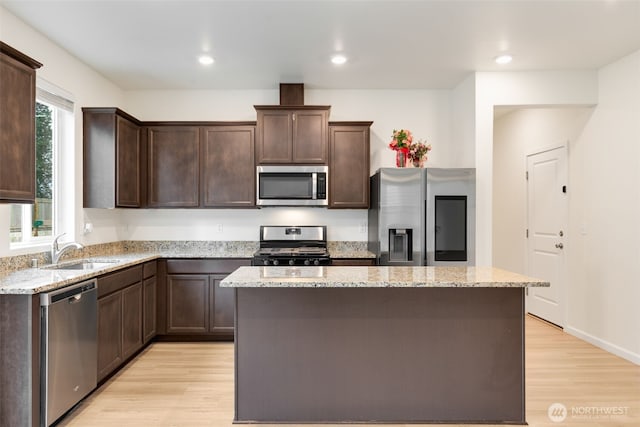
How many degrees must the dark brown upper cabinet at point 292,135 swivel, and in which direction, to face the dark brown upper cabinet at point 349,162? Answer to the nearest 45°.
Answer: approximately 90° to its left

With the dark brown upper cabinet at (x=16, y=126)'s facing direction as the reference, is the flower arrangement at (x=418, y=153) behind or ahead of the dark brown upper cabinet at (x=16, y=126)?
ahead

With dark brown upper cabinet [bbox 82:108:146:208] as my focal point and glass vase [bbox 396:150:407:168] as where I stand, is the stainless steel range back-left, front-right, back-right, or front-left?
front-right

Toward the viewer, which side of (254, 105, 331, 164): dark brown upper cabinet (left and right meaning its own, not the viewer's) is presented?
front

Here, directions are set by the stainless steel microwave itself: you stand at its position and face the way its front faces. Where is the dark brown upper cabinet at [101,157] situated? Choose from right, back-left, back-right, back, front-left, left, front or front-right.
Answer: right

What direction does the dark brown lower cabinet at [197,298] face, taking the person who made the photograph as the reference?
facing the viewer

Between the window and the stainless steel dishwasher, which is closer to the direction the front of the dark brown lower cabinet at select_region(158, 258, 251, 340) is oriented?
the stainless steel dishwasher

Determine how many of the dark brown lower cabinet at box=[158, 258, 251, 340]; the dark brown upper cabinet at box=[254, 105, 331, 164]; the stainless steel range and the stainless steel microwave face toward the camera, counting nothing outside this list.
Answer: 4

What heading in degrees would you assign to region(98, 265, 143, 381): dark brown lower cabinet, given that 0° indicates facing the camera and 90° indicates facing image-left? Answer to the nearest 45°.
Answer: approximately 315°

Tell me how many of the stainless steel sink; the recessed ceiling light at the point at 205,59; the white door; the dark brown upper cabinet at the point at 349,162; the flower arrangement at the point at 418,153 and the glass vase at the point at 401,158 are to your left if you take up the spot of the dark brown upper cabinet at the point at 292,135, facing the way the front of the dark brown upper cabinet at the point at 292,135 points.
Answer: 4

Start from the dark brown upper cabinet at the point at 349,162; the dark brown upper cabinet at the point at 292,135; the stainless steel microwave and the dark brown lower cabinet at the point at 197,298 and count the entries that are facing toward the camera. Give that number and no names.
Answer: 4

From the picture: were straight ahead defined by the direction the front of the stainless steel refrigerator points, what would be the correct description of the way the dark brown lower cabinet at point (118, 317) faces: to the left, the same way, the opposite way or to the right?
to the left

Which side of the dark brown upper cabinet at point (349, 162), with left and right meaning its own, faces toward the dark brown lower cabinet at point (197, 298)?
right

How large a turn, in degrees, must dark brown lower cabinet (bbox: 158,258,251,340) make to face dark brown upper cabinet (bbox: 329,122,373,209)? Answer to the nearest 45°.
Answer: approximately 90° to its left

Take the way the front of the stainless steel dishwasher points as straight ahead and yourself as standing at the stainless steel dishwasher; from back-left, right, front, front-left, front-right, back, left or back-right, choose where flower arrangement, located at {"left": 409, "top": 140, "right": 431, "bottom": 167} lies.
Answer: front-left

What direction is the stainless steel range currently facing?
toward the camera

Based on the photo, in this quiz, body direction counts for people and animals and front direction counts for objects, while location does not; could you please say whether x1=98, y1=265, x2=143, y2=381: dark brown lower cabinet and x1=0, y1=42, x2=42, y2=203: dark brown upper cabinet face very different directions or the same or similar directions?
same or similar directions

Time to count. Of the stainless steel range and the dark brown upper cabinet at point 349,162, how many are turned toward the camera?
2

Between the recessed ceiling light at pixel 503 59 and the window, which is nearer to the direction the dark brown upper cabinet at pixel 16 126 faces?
the recessed ceiling light

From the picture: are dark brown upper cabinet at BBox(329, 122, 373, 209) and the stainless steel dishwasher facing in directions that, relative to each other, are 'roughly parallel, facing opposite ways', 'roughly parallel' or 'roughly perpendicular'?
roughly perpendicular

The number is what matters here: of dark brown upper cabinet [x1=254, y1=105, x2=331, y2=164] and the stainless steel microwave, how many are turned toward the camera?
2
